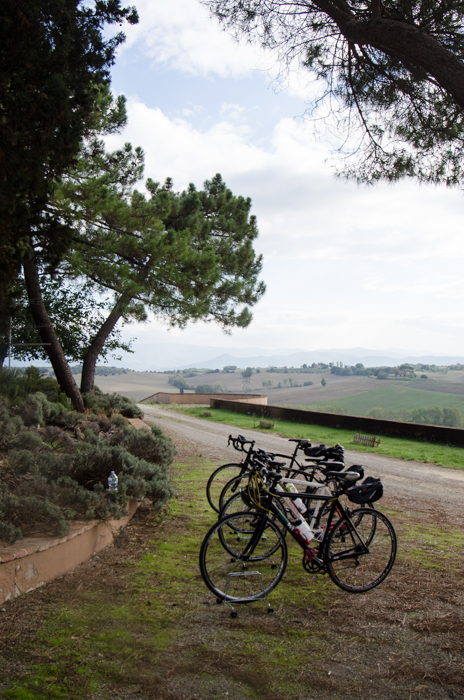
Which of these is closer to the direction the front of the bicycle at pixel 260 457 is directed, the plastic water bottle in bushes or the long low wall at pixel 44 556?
the plastic water bottle in bushes

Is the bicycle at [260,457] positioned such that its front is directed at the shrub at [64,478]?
yes

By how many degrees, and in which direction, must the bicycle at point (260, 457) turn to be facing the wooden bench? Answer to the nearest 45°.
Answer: approximately 90° to its right

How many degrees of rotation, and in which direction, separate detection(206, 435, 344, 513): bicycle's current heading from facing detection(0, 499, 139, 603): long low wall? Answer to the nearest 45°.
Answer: approximately 45° to its left

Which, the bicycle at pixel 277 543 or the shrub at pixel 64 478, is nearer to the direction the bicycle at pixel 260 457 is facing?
the shrub

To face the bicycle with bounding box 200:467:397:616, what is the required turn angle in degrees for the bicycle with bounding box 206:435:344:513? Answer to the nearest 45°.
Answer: approximately 90° to its left

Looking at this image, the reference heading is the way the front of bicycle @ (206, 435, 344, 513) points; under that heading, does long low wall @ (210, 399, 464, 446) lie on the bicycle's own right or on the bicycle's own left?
on the bicycle's own right

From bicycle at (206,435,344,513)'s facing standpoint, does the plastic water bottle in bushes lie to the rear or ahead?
ahead

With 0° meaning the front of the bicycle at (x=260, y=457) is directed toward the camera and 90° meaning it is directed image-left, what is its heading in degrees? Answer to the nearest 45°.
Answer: approximately 90°
